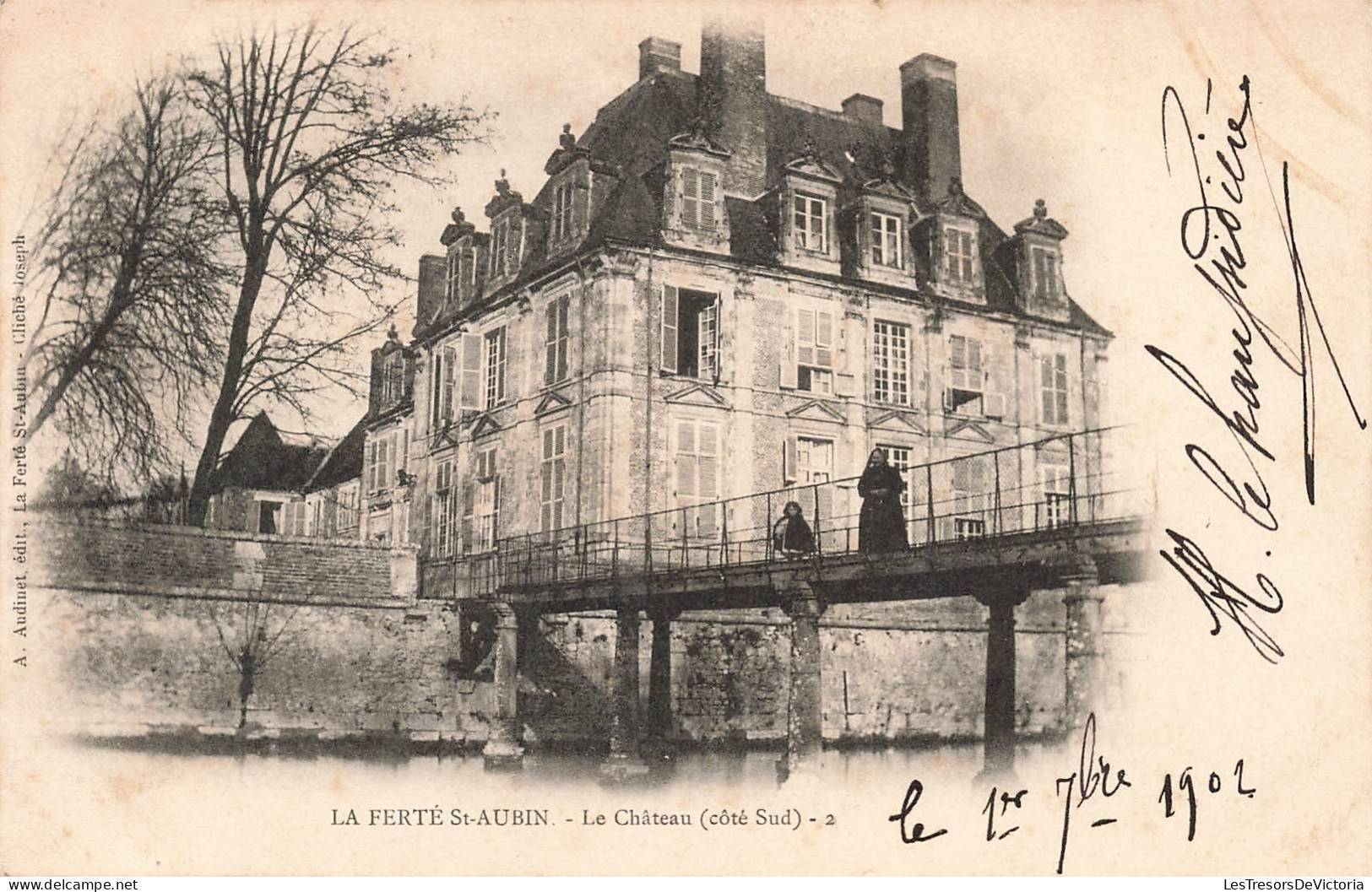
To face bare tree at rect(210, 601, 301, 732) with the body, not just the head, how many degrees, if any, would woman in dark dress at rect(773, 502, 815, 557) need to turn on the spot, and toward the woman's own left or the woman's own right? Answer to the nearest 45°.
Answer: approximately 90° to the woman's own right

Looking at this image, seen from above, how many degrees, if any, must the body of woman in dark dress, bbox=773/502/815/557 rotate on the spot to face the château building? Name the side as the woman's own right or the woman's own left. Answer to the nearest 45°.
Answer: approximately 180°

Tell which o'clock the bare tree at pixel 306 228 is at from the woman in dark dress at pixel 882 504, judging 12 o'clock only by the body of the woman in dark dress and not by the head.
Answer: The bare tree is roughly at 3 o'clock from the woman in dark dress.

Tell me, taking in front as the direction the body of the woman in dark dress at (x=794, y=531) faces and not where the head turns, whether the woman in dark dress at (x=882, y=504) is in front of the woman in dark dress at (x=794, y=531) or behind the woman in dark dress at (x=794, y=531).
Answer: in front

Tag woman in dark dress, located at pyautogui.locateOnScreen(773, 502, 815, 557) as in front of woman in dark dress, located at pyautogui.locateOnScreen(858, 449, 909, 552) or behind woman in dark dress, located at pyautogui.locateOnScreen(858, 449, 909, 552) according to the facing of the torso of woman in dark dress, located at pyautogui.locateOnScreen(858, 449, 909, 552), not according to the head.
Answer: behind

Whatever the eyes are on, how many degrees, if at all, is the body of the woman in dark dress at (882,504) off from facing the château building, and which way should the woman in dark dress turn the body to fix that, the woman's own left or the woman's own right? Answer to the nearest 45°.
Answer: approximately 180°

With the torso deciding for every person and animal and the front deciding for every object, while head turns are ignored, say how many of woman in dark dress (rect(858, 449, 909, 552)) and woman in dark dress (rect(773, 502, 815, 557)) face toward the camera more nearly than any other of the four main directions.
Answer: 2

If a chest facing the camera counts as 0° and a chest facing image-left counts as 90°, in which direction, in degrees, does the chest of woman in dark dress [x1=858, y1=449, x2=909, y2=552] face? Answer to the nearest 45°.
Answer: approximately 0°
